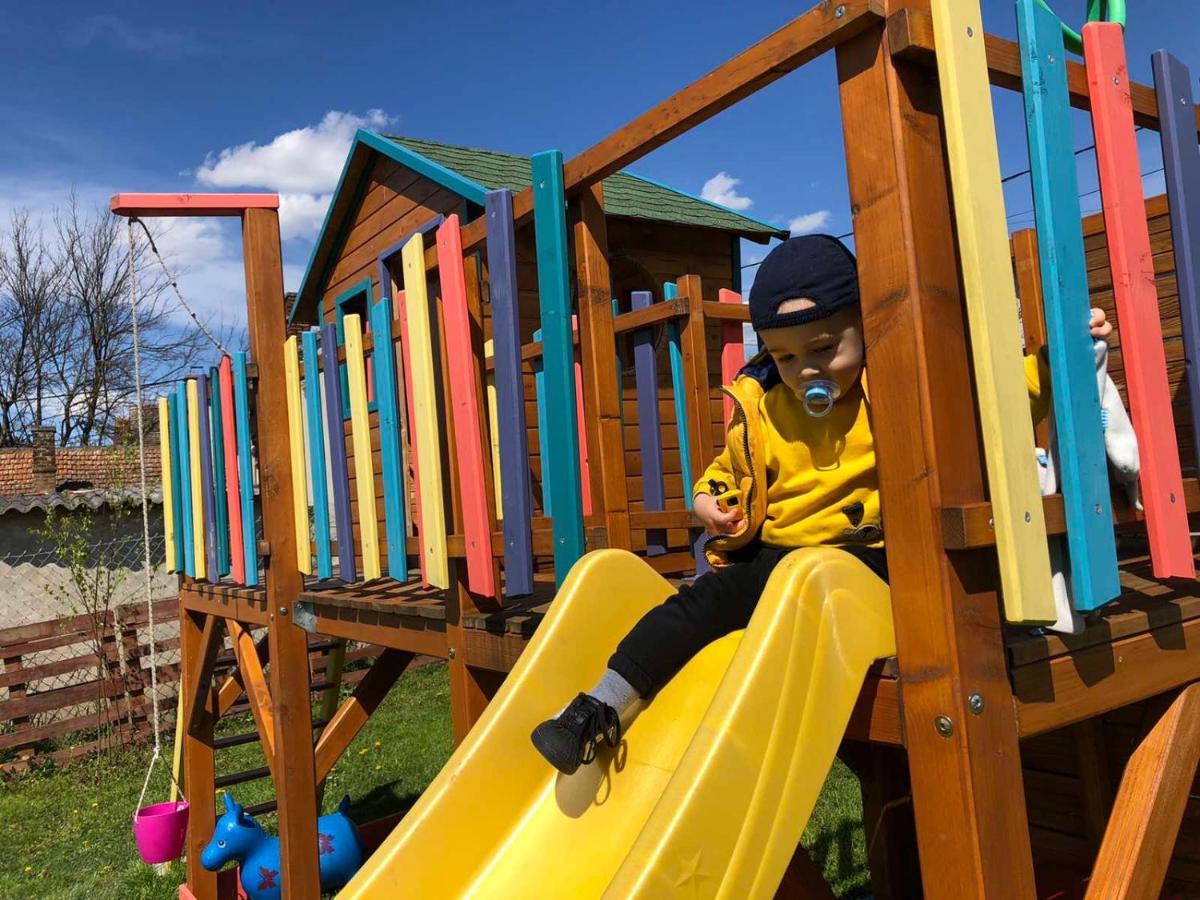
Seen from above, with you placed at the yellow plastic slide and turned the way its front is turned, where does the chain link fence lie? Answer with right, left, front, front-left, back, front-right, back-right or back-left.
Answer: right

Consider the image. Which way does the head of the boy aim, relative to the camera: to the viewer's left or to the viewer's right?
to the viewer's left

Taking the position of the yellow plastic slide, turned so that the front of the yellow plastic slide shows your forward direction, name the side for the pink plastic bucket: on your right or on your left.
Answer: on your right

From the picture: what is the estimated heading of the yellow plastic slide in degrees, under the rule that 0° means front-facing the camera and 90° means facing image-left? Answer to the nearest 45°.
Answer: approximately 45°
